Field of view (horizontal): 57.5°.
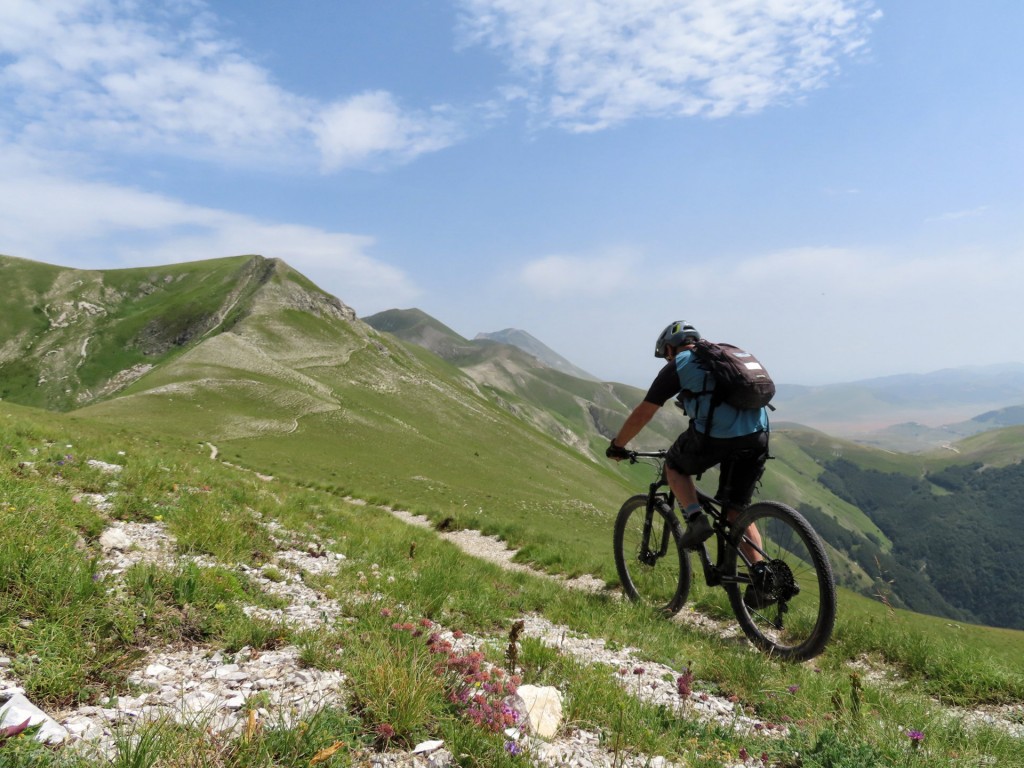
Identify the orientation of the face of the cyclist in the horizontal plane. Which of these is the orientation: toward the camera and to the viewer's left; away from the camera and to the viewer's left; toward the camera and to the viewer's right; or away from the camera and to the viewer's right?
away from the camera and to the viewer's left

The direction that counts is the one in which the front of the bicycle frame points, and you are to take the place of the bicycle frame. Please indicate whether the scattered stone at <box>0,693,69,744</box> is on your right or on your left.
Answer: on your left

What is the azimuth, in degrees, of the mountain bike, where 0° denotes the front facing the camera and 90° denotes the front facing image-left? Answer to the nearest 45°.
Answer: approximately 135°

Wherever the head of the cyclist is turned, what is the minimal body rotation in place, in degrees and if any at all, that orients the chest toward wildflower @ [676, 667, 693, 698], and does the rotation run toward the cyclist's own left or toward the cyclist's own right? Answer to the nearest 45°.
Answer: approximately 135° to the cyclist's own left

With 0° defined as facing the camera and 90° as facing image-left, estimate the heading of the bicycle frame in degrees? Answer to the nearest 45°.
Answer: approximately 135°

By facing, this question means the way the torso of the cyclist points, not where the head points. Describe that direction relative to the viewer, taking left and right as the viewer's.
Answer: facing away from the viewer and to the left of the viewer

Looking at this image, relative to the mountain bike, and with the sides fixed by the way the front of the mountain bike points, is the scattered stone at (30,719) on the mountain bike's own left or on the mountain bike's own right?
on the mountain bike's own left

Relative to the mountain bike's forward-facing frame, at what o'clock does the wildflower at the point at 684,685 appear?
The wildflower is roughly at 8 o'clock from the mountain bike.

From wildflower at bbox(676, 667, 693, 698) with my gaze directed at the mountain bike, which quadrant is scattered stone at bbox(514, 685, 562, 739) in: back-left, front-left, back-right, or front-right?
back-left

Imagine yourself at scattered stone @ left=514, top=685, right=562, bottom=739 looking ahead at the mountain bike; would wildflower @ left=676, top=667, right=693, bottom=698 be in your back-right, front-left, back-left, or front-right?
front-right
